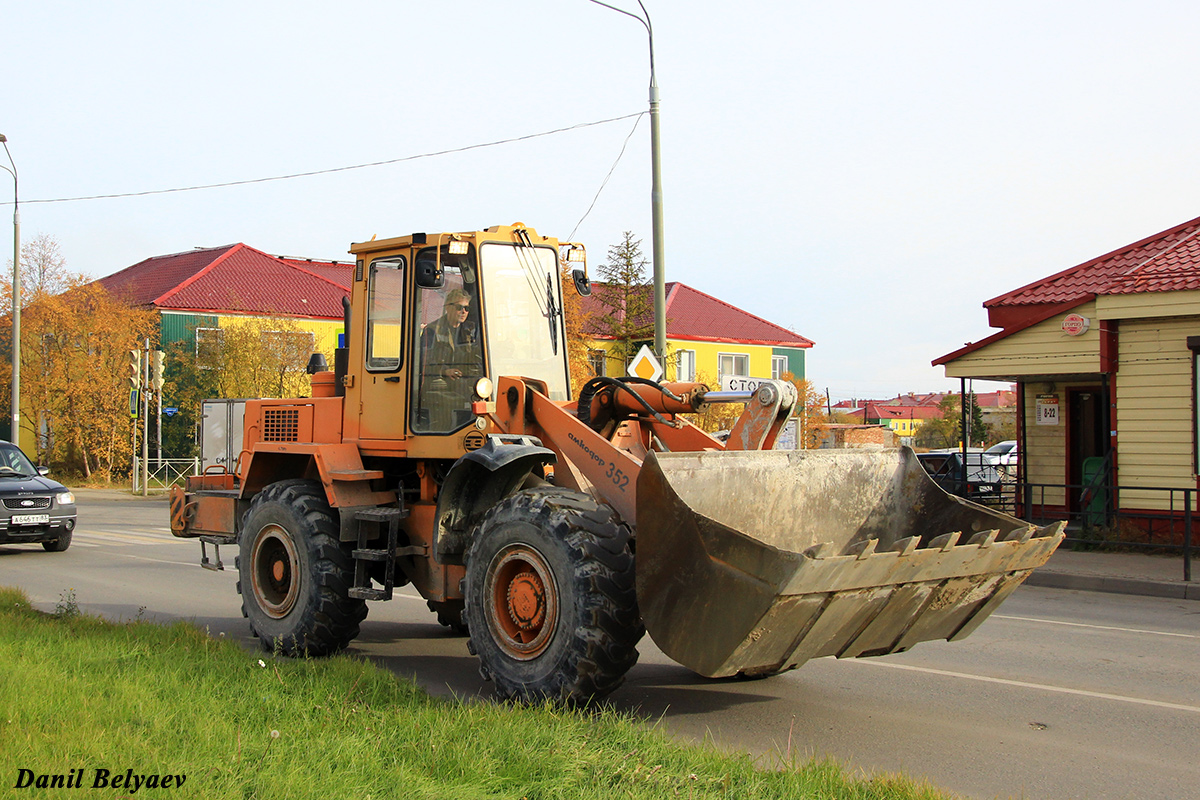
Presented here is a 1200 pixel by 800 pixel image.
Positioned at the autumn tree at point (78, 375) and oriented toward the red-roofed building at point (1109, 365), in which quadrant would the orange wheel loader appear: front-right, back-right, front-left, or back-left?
front-right

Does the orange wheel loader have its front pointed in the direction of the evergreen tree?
no

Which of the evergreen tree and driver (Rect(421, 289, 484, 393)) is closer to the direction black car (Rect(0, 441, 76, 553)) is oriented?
the driver

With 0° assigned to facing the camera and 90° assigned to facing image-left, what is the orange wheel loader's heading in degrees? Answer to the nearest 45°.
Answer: approximately 315°

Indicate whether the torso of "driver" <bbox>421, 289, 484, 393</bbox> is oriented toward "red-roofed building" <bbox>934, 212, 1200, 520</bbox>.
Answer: no

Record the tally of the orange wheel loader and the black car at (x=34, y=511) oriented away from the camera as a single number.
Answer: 0

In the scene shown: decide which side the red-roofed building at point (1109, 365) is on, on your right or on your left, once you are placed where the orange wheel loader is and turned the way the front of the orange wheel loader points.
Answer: on your left

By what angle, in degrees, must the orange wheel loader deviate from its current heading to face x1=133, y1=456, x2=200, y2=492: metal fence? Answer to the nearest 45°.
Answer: approximately 180°

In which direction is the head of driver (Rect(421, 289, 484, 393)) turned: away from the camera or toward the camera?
toward the camera

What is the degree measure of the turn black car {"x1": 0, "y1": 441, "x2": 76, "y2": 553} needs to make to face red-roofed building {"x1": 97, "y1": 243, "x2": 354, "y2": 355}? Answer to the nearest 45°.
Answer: approximately 135° to its left

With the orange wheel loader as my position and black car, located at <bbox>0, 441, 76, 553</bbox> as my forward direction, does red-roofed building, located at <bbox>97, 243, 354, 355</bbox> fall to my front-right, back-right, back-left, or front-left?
front-right

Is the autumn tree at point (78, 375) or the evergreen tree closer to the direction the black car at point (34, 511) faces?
the evergreen tree

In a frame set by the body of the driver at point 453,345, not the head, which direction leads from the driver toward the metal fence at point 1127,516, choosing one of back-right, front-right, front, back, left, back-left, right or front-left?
left

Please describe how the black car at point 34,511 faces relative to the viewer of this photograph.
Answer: facing the viewer and to the right of the viewer

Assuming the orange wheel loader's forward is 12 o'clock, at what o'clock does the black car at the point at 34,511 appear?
The black car is roughly at 6 o'clock from the orange wheel loader.
